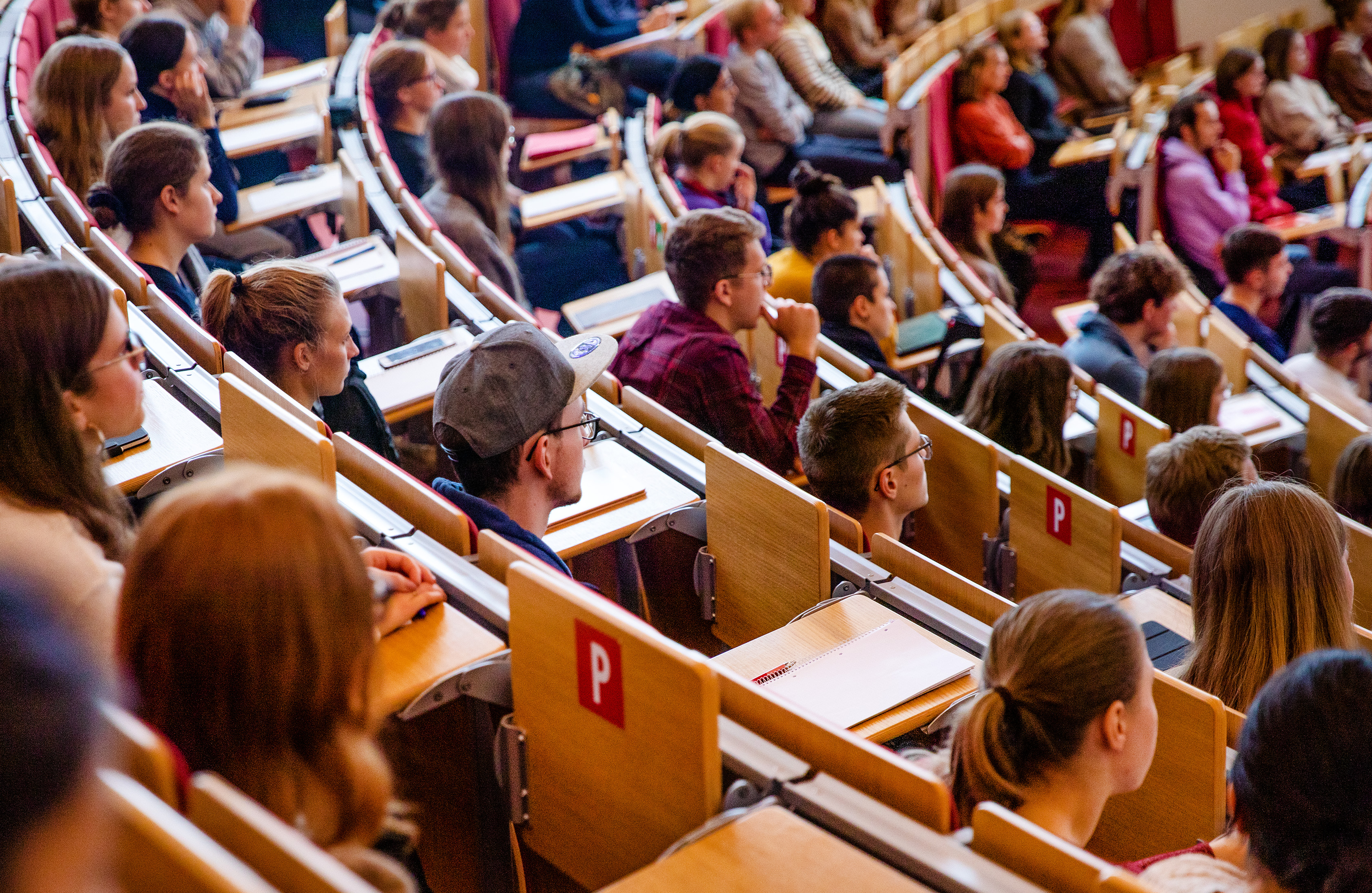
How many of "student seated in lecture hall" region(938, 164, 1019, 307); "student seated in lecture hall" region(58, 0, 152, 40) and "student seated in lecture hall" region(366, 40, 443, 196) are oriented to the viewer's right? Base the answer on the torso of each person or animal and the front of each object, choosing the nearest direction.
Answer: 3

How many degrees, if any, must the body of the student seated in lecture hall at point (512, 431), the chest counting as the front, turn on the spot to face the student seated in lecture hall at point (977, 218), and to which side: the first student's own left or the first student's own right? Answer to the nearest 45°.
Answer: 0° — they already face them

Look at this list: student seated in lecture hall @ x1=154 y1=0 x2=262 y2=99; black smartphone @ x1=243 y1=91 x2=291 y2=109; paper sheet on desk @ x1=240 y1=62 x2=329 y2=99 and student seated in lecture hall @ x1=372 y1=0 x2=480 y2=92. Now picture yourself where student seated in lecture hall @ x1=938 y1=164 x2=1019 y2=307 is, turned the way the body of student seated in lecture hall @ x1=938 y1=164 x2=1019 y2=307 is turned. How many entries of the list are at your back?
4

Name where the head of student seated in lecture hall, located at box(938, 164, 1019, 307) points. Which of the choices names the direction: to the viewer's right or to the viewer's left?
to the viewer's right

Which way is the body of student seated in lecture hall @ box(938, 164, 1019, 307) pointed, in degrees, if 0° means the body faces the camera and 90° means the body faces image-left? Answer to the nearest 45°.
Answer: approximately 270°

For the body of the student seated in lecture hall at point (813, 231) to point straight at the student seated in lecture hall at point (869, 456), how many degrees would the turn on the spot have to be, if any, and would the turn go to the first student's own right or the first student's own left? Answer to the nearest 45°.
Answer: approximately 135° to the first student's own right

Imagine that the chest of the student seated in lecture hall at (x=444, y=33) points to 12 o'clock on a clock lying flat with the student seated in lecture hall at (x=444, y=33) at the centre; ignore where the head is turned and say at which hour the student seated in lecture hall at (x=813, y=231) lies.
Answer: the student seated in lecture hall at (x=813, y=231) is roughly at 2 o'clock from the student seated in lecture hall at (x=444, y=33).

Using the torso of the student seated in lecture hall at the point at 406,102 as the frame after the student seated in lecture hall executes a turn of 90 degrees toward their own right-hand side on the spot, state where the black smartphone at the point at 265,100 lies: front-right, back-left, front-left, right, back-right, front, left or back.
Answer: back-right

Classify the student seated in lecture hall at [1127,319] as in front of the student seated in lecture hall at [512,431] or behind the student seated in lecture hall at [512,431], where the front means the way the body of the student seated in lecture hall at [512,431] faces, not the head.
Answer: in front

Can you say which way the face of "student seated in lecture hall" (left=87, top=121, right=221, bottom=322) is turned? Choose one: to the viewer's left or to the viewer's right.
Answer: to the viewer's right

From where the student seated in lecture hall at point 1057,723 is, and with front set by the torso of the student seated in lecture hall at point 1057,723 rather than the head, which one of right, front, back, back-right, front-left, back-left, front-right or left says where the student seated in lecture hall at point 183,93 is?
left

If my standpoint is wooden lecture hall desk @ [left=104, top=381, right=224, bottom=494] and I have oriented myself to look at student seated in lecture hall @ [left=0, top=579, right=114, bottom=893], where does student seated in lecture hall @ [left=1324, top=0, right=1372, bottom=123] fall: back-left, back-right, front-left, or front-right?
back-left

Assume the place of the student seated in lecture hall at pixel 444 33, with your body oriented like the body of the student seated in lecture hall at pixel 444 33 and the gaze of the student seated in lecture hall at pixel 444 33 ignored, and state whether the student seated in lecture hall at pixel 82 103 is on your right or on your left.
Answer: on your right

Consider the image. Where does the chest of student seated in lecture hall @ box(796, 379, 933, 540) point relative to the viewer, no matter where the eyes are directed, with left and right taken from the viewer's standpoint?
facing away from the viewer and to the right of the viewer

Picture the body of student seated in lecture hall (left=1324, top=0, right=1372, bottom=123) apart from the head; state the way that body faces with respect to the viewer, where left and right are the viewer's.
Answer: facing to the right of the viewer

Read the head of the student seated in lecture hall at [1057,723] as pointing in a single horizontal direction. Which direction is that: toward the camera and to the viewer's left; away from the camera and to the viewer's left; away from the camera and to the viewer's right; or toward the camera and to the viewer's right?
away from the camera and to the viewer's right

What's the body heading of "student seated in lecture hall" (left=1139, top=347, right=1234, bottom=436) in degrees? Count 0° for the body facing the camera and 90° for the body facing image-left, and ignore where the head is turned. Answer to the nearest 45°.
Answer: approximately 225°
